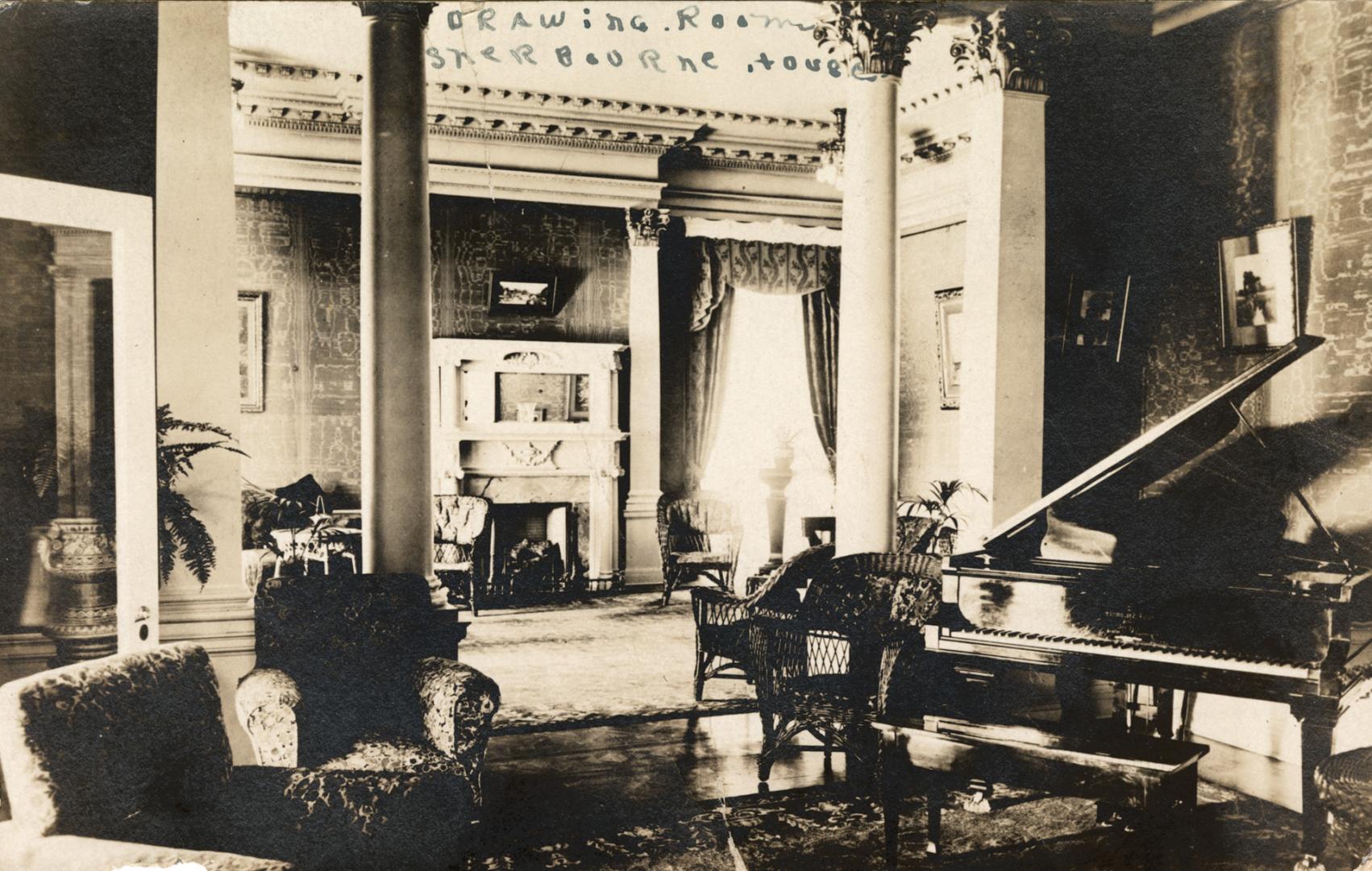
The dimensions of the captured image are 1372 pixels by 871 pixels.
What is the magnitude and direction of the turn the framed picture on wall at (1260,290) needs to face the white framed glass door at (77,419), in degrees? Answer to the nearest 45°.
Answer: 0° — it already faces it

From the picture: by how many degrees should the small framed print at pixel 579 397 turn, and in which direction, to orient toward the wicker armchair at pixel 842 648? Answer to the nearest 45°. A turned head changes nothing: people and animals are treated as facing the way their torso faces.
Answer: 0° — it already faces it

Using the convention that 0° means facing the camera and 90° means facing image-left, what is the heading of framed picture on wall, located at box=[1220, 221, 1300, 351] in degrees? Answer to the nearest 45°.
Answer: approximately 45°

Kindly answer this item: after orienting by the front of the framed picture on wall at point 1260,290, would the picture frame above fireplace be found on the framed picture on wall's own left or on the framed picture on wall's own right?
on the framed picture on wall's own right

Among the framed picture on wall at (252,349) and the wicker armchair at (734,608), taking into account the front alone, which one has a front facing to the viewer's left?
the wicker armchair

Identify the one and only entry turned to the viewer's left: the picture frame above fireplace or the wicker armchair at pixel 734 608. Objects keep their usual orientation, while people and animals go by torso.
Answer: the wicker armchair

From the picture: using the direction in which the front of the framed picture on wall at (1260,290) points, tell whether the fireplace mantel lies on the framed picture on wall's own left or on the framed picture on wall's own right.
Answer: on the framed picture on wall's own right

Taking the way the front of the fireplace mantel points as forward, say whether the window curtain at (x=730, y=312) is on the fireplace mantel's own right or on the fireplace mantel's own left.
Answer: on the fireplace mantel's own left

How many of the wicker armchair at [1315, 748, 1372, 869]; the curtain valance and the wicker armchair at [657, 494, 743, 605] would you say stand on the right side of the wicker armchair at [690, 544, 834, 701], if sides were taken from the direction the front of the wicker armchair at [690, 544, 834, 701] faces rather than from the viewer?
2
